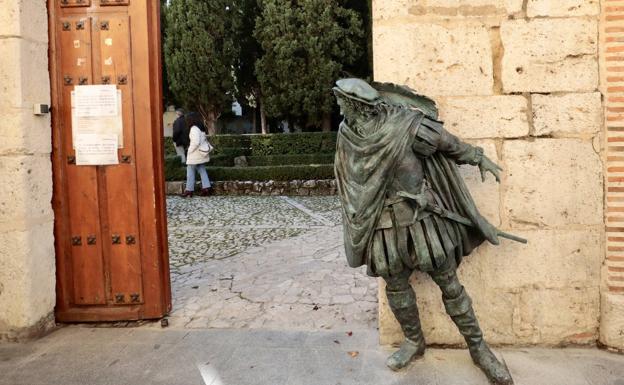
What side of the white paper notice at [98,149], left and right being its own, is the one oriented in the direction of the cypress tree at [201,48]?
back

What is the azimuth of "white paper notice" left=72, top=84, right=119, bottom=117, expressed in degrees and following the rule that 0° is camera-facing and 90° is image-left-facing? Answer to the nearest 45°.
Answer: approximately 0°

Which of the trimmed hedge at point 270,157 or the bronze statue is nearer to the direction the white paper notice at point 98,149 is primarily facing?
the bronze statue

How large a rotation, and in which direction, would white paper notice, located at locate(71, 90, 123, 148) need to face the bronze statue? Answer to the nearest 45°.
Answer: approximately 45° to its left

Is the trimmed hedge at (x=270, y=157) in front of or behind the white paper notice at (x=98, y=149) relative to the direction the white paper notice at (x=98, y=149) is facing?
behind

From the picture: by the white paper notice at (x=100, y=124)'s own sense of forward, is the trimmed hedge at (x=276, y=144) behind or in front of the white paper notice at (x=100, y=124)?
behind

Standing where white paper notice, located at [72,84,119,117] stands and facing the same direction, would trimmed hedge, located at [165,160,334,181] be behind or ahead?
behind

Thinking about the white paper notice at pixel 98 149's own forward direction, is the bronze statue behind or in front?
in front

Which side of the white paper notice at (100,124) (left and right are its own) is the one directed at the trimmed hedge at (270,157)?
back

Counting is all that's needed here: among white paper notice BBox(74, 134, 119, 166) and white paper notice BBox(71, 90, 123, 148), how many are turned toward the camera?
2
